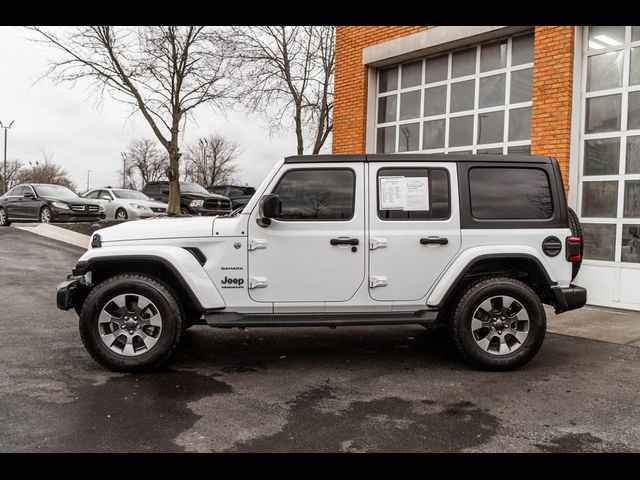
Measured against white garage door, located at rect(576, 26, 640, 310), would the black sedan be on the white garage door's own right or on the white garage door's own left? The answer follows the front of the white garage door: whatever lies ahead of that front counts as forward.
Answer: on the white garage door's own right

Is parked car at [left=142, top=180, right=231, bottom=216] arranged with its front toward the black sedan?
no

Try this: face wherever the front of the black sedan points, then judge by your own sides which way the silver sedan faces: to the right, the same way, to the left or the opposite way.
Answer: the same way

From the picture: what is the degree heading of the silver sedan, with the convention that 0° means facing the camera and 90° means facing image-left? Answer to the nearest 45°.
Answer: approximately 315°

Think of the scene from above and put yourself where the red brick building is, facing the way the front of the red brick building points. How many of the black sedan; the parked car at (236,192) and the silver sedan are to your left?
0

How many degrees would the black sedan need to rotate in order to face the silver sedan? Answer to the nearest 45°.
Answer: approximately 45° to its left

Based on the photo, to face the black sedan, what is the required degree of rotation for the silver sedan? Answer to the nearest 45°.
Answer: approximately 135° to its right

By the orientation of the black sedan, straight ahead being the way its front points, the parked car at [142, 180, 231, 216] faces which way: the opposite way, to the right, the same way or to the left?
the same way

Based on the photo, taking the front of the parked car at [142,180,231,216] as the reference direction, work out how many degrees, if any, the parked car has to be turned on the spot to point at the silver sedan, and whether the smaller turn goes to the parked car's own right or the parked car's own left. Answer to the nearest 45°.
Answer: approximately 90° to the parked car's own right

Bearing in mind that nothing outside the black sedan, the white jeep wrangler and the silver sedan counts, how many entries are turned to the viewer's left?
1

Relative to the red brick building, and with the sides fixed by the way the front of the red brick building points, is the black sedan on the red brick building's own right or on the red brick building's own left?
on the red brick building's own right

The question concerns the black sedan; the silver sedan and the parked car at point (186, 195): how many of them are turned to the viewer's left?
0

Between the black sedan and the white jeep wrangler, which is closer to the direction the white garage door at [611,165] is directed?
the white jeep wrangler

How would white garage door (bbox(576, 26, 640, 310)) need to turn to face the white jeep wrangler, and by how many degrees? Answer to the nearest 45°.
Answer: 0° — it already faces it

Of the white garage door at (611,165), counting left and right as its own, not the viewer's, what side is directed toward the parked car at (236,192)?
right

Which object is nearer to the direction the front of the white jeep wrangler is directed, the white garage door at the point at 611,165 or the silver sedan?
the silver sedan

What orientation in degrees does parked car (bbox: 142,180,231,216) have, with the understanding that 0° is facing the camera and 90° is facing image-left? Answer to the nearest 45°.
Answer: approximately 315°

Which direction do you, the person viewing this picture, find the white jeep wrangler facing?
facing to the left of the viewer

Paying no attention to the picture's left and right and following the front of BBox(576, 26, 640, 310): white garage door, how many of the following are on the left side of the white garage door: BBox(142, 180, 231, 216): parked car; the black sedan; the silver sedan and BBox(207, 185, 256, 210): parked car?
0

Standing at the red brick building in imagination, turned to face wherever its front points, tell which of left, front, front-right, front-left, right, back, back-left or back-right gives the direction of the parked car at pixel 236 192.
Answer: right
